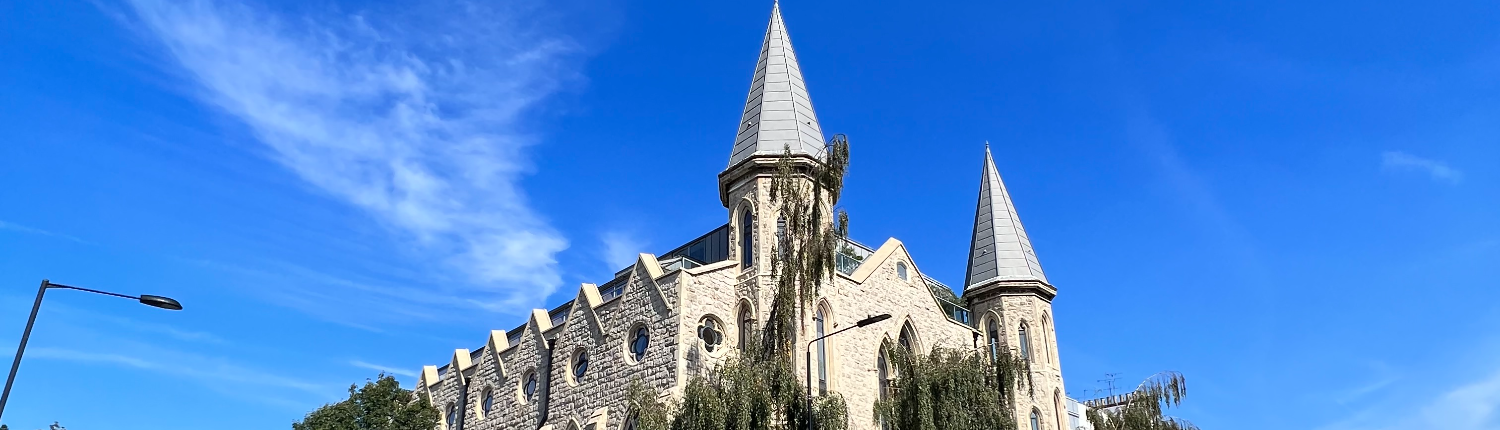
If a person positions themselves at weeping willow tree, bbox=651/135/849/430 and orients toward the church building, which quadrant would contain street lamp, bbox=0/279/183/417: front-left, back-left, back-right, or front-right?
back-left

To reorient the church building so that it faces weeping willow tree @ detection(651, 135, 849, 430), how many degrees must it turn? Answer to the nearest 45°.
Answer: approximately 45° to its right

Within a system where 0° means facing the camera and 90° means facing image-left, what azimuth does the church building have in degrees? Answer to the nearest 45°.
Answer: approximately 315°

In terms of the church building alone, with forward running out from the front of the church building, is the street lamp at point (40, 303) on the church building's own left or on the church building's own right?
on the church building's own right

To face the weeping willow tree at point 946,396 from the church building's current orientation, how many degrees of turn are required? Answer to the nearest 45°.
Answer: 0° — it already faces it

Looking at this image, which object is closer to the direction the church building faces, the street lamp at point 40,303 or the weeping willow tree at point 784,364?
the weeping willow tree
